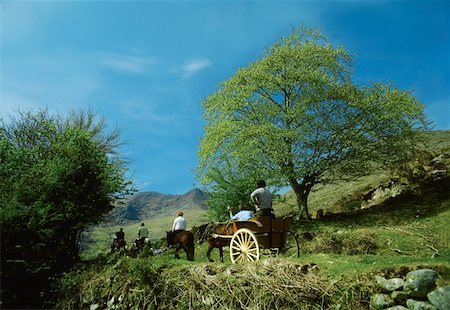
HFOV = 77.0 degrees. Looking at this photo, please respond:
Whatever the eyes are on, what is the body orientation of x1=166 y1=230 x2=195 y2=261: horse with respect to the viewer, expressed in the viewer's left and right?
facing away from the viewer and to the left of the viewer

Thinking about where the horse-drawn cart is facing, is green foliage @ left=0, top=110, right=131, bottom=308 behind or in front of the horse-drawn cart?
in front

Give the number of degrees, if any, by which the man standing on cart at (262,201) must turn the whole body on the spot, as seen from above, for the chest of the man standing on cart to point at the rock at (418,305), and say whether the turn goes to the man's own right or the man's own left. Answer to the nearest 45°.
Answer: approximately 180°

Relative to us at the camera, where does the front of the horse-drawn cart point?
facing away from the viewer and to the left of the viewer

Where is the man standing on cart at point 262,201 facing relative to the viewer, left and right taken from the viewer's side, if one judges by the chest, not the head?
facing away from the viewer and to the left of the viewer

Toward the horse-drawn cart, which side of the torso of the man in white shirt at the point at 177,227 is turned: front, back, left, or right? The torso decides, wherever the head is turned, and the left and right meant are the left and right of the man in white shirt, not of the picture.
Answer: back

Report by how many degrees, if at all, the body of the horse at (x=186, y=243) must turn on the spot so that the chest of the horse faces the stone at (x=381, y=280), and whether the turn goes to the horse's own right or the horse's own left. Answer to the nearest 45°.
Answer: approximately 180°

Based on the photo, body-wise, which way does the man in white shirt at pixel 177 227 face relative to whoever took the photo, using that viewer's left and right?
facing away from the viewer and to the left of the viewer

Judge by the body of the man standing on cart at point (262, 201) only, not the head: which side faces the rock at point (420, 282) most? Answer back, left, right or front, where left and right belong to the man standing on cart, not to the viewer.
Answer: back
